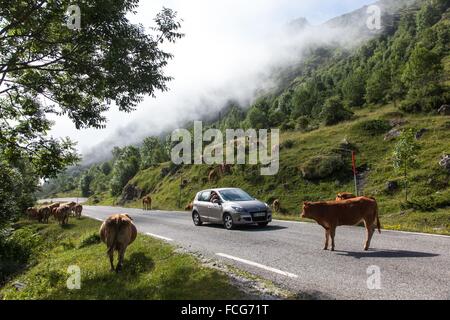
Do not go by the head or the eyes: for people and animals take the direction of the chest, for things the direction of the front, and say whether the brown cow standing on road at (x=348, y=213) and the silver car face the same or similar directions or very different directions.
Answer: very different directions

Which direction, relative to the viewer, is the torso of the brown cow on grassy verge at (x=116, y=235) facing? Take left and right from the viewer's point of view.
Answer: facing away from the viewer

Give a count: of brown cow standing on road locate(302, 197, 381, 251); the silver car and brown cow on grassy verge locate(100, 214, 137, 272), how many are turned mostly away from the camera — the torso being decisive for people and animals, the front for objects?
1

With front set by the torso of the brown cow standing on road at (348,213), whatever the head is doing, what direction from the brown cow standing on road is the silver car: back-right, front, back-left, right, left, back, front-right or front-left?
front-right

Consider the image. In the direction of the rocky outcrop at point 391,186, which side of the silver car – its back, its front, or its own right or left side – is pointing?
left

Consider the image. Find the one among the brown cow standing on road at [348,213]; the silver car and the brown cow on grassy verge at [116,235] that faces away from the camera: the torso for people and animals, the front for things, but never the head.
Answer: the brown cow on grassy verge

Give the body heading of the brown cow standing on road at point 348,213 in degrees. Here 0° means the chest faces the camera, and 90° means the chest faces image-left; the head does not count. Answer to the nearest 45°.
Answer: approximately 90°

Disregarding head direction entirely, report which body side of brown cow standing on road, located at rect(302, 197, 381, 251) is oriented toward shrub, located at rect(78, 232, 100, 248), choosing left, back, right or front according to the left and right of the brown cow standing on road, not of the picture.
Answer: front

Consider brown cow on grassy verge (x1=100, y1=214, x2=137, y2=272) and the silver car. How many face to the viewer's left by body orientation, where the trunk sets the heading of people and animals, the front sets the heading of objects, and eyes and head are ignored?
0

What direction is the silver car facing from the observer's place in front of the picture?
facing the viewer and to the right of the viewer

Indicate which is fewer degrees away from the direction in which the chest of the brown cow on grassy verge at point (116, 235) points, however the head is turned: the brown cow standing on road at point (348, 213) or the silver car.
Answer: the silver car

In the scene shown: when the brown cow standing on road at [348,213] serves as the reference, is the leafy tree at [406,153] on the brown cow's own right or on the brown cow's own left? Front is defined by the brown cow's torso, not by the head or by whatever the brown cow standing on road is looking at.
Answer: on the brown cow's own right

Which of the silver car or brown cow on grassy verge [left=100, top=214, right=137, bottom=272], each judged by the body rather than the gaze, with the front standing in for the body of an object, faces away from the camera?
the brown cow on grassy verge

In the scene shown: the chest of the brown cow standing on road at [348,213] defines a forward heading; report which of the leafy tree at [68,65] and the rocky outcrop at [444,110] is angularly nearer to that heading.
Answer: the leafy tree

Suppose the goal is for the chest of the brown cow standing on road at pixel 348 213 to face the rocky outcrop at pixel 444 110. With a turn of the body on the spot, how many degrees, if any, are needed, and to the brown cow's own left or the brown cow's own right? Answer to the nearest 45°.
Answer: approximately 90° to the brown cow's own right

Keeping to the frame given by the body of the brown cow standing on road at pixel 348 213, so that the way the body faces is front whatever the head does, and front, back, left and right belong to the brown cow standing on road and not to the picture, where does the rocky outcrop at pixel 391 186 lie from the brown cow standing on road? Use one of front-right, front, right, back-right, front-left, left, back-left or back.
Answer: right

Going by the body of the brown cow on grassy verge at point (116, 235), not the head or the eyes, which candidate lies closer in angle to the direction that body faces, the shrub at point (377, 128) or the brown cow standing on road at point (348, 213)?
the shrub
